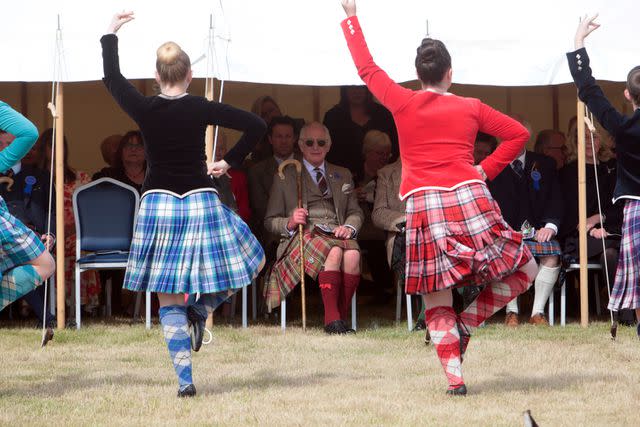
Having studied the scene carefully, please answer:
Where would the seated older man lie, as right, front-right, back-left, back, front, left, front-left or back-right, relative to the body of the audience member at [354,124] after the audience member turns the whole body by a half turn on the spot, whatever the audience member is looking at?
back

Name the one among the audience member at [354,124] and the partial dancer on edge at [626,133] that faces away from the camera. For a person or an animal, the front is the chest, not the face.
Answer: the partial dancer on edge

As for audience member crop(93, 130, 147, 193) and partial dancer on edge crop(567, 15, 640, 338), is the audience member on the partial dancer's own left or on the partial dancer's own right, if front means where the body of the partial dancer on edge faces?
on the partial dancer's own left

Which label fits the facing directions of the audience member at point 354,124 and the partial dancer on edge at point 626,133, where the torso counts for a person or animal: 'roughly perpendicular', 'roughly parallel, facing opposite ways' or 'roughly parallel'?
roughly parallel, facing opposite ways

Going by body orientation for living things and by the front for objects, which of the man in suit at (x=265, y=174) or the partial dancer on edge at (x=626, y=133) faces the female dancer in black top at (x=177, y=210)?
the man in suit

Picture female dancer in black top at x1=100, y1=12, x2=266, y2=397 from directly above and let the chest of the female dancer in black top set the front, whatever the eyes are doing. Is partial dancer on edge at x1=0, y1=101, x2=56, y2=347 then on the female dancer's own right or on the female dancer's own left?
on the female dancer's own left

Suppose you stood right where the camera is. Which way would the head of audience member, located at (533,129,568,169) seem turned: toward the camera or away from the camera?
toward the camera

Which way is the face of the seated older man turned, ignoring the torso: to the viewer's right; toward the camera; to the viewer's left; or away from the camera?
toward the camera

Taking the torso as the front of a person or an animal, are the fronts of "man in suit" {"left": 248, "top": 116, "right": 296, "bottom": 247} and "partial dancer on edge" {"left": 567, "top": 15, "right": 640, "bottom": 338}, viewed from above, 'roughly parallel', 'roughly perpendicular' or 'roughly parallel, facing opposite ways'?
roughly parallel, facing opposite ways

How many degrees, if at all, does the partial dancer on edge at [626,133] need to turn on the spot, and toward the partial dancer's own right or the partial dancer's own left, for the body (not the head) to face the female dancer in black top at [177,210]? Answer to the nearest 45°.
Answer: approximately 135° to the partial dancer's own left

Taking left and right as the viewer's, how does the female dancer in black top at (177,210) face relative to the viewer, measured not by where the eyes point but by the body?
facing away from the viewer

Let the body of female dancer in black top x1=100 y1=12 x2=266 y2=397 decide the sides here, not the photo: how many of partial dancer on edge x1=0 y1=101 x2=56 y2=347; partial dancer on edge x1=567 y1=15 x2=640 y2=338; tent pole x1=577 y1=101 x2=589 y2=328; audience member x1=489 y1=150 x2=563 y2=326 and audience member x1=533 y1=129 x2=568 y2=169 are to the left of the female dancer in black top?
1

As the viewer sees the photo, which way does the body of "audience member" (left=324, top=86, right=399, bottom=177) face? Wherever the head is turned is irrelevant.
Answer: toward the camera

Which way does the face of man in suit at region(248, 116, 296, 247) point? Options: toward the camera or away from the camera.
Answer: toward the camera

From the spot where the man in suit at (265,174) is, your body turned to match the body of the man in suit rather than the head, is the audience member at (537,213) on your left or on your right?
on your left

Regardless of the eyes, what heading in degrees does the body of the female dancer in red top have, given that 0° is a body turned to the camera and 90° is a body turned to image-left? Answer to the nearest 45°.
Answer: approximately 180°

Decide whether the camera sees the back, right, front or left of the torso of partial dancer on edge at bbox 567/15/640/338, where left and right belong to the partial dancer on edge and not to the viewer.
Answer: back

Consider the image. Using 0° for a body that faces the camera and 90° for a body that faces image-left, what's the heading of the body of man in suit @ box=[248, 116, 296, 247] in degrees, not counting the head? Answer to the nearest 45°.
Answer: approximately 0°
